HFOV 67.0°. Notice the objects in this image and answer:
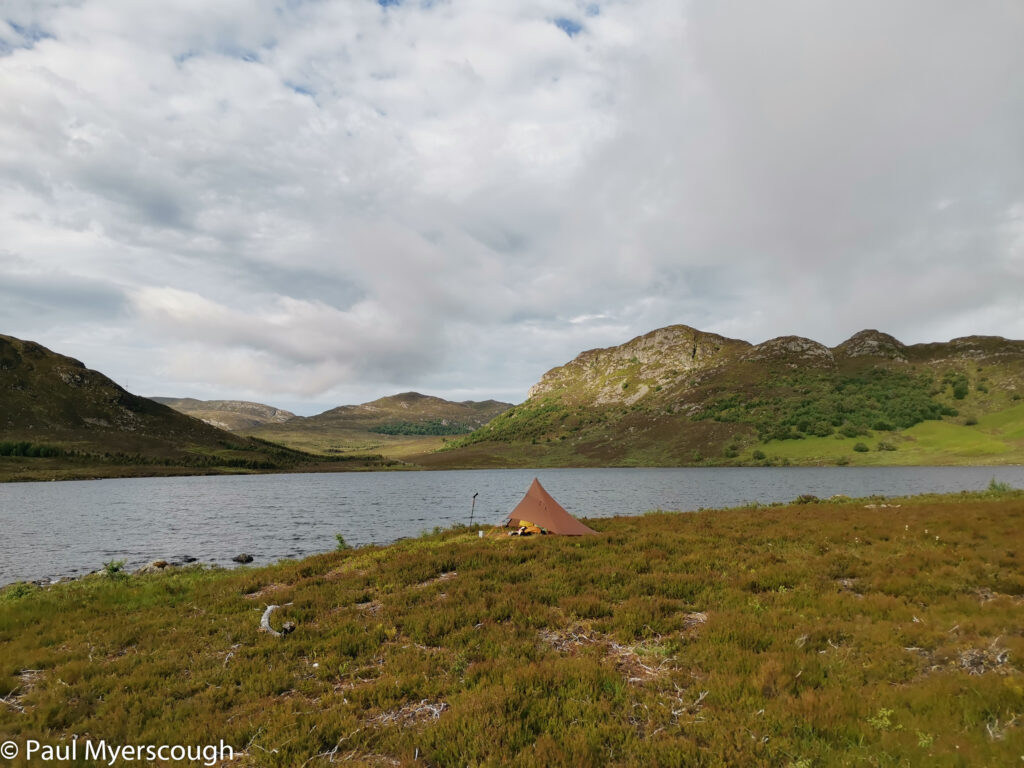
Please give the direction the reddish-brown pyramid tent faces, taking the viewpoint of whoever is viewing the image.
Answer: facing the viewer and to the left of the viewer
